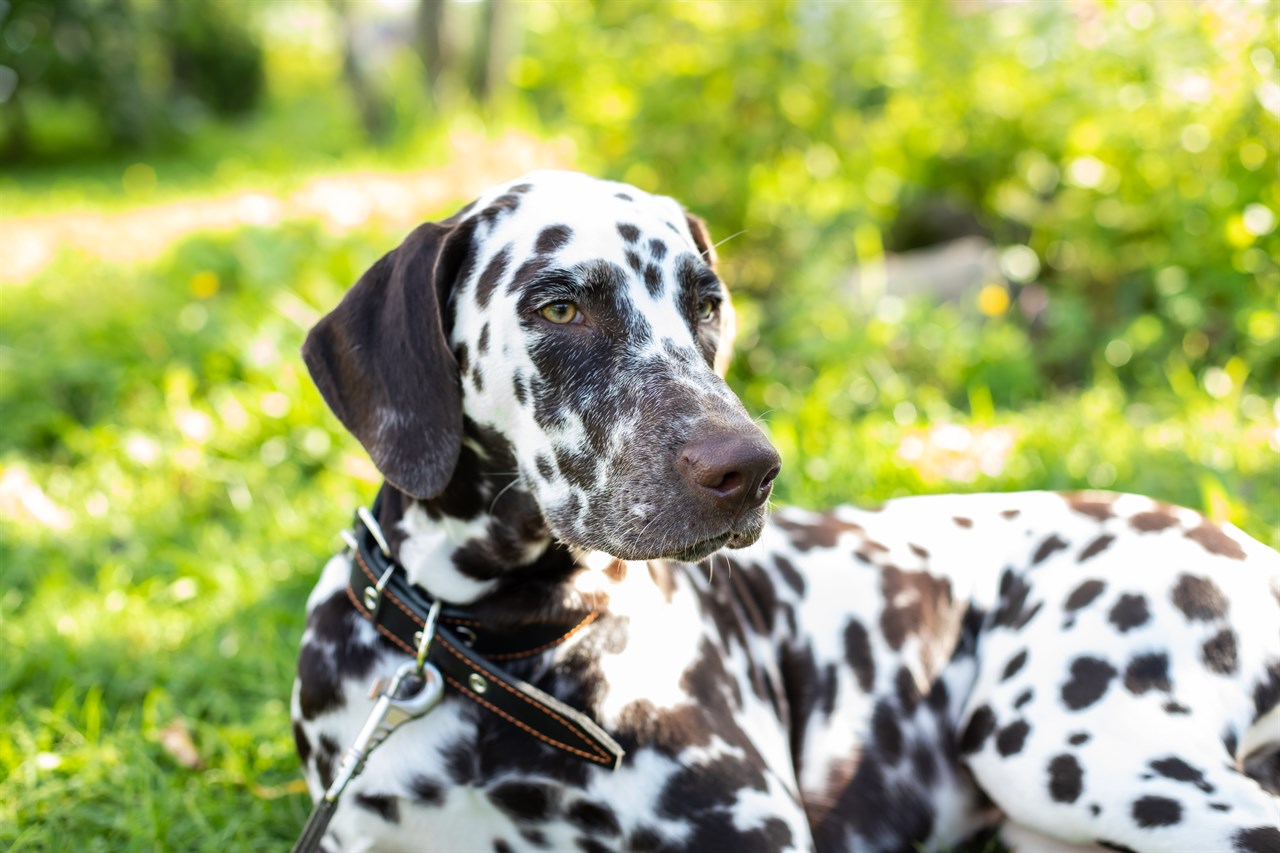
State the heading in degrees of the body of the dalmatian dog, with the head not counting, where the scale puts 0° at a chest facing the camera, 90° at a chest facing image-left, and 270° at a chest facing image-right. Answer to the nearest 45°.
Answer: approximately 45°
